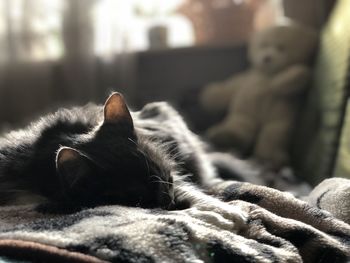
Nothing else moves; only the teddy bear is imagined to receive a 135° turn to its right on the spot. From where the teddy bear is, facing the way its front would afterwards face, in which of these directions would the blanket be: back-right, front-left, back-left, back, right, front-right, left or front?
back

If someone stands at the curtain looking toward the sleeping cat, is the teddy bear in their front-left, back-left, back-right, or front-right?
front-left

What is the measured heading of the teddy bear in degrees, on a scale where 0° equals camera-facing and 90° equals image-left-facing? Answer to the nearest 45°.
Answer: approximately 45°

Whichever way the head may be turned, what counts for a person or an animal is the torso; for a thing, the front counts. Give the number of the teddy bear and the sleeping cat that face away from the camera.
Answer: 0

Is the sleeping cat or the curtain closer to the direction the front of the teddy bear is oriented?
the sleeping cat
